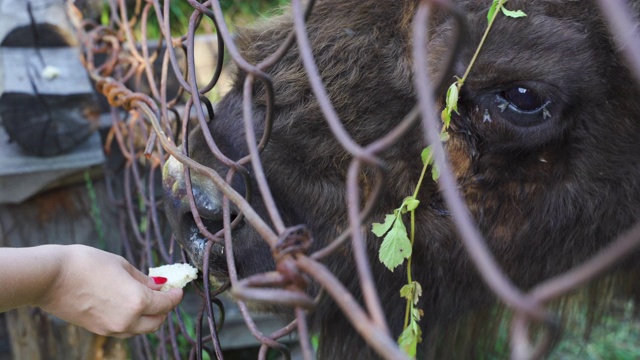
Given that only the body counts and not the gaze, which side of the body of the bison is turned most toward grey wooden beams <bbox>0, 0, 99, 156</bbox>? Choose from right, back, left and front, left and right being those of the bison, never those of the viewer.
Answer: front

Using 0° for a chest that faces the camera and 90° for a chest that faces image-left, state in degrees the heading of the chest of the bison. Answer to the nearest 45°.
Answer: approximately 90°

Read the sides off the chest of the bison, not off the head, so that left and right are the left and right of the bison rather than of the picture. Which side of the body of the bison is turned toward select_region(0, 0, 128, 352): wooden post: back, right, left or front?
front
